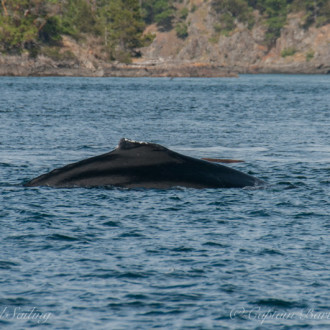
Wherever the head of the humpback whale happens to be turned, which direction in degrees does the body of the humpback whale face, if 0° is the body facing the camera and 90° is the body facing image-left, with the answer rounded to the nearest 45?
approximately 270°
